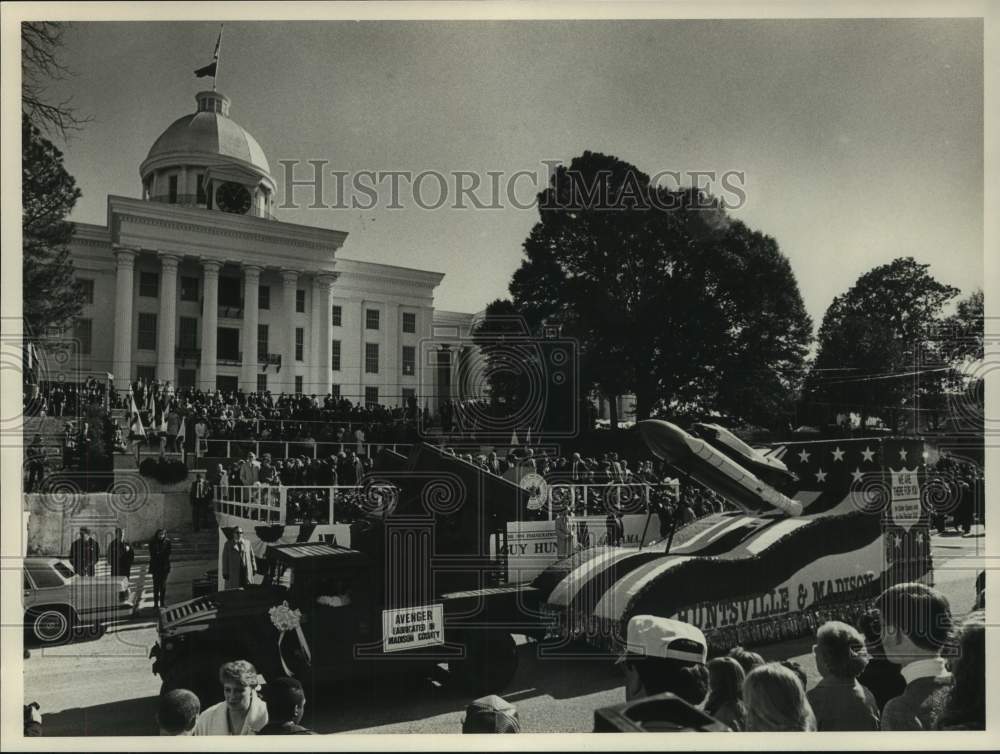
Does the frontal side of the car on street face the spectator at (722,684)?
no

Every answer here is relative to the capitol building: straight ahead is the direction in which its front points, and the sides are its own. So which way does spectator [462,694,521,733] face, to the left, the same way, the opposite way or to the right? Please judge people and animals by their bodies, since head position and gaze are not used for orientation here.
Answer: the opposite way

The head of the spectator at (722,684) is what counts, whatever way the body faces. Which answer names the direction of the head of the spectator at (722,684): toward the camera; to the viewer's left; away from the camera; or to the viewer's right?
away from the camera

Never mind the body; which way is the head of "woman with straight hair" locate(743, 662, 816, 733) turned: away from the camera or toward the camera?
away from the camera

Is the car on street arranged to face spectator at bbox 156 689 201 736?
no

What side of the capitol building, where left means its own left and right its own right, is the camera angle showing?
front

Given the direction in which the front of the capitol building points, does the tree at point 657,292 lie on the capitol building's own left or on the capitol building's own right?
on the capitol building's own left

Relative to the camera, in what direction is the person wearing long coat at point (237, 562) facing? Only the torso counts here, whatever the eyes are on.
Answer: toward the camera

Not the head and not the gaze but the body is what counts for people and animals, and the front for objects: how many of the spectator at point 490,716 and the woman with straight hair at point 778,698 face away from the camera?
2

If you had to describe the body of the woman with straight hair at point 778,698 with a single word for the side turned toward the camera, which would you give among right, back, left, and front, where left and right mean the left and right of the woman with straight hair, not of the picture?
back

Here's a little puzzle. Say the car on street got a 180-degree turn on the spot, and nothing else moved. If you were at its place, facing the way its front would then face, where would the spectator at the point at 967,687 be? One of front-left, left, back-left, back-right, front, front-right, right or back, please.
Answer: front-right

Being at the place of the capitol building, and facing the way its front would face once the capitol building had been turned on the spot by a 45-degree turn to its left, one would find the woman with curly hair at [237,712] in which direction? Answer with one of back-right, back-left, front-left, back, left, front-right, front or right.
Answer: front-right

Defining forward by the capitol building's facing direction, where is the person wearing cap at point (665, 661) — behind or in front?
in front

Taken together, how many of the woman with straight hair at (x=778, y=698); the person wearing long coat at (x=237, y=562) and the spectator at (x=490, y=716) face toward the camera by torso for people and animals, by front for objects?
1
